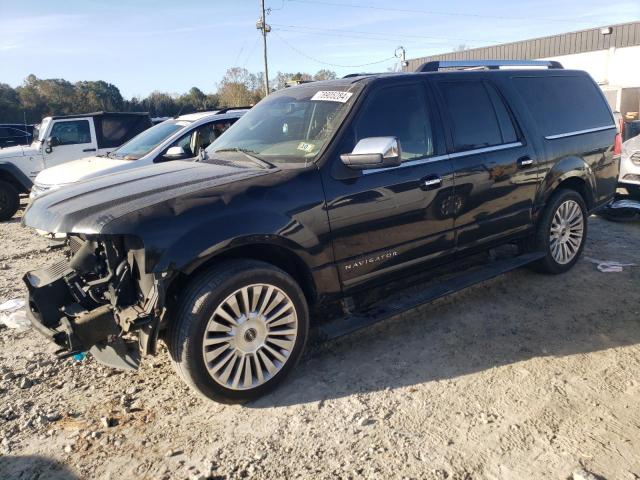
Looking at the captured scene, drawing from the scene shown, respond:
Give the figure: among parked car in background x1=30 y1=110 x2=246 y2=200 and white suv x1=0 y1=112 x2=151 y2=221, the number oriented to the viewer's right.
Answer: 0

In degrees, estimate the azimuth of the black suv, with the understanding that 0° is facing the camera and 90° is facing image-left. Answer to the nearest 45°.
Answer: approximately 45°

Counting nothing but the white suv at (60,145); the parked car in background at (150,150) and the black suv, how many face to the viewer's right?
0

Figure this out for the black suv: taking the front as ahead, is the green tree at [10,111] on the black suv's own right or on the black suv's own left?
on the black suv's own right

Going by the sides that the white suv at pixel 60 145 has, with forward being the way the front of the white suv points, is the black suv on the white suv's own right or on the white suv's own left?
on the white suv's own left

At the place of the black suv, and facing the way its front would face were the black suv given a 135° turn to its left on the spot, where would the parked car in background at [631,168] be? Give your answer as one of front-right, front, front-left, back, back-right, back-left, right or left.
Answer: front-left

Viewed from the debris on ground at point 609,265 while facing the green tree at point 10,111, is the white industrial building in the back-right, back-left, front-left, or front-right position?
front-right

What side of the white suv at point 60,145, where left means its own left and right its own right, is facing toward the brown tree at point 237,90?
right

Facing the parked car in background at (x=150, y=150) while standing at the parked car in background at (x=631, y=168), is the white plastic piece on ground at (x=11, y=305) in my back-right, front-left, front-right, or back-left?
front-left

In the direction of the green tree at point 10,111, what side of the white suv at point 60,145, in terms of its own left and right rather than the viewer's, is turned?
right

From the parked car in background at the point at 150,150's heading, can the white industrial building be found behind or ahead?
behind

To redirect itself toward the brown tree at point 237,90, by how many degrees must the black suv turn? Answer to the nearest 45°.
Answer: approximately 135° to its right

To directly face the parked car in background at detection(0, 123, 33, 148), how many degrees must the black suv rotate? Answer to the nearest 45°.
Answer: approximately 90° to its right

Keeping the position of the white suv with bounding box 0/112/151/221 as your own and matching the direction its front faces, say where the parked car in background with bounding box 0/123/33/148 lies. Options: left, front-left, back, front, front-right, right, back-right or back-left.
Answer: right

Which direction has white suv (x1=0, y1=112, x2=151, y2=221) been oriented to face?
to the viewer's left

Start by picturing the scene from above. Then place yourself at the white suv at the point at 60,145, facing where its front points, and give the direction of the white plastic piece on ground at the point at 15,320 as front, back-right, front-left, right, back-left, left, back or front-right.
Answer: left

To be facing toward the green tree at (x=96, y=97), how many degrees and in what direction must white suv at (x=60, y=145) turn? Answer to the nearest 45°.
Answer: approximately 90° to its right
